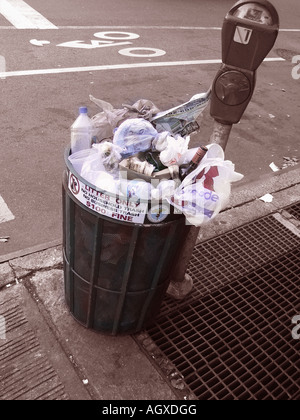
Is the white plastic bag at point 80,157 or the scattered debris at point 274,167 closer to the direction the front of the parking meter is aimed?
the white plastic bag

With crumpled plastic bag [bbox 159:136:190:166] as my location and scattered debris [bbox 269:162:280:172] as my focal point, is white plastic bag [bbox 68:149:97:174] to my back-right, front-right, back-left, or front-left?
back-left

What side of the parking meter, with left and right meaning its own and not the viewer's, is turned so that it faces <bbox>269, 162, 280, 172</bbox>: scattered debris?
back

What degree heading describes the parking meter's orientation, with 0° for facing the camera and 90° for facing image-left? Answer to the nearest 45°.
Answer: approximately 0°

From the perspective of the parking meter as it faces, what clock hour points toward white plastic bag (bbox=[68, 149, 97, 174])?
The white plastic bag is roughly at 2 o'clock from the parking meter.

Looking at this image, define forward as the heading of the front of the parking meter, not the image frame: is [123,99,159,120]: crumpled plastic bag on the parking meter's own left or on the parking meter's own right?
on the parking meter's own right

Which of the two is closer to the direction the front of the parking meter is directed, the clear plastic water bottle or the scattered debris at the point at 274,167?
the clear plastic water bottle
